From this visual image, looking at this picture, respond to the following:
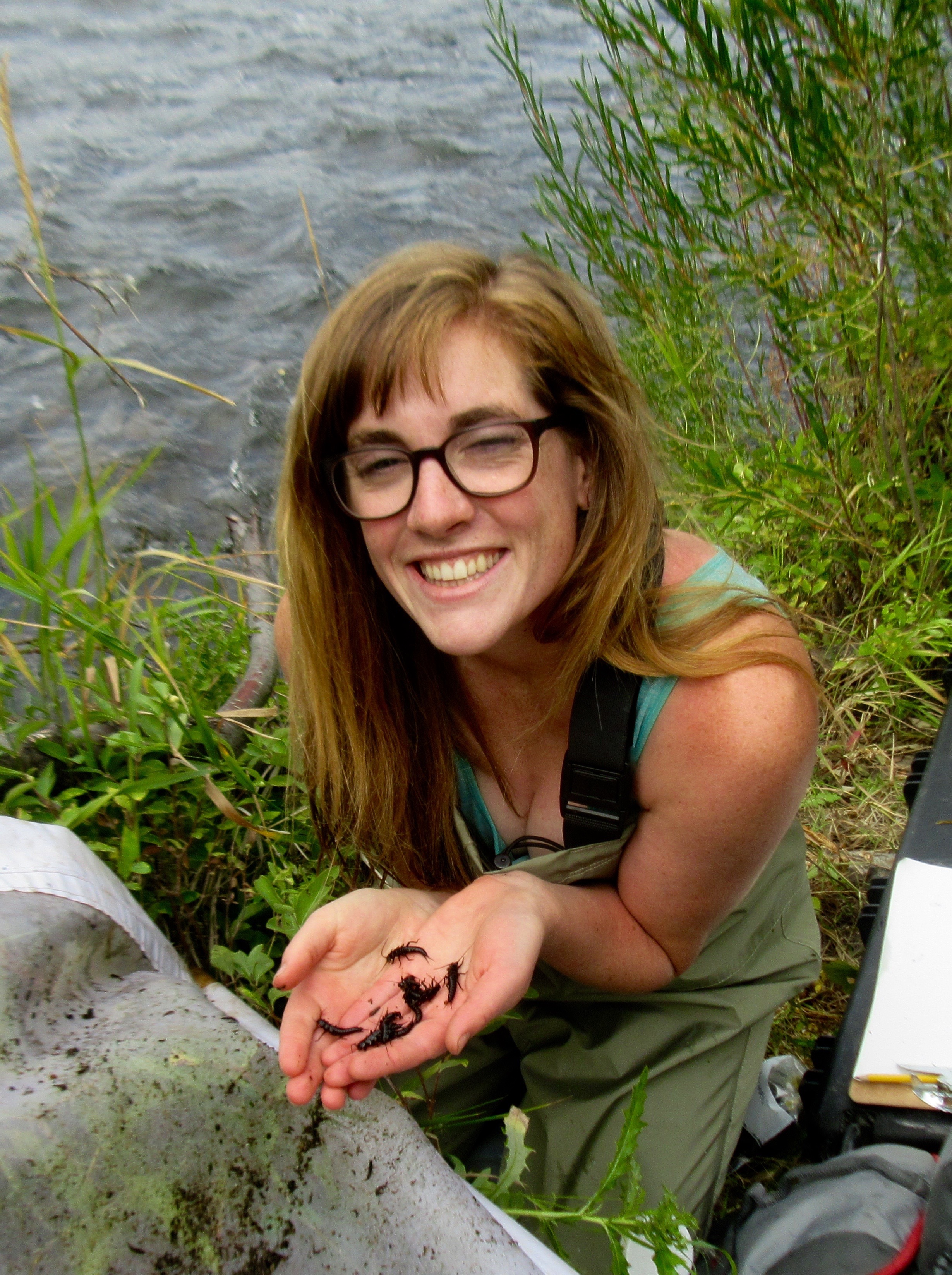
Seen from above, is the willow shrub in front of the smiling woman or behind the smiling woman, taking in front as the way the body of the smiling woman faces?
behind

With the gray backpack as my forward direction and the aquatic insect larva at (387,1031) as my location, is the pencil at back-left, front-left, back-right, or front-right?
front-left

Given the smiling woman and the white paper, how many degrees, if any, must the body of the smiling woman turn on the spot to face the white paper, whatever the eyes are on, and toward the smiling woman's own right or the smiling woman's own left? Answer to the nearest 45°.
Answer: approximately 135° to the smiling woman's own left

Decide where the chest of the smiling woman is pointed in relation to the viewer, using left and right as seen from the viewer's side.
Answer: facing the viewer and to the left of the viewer
